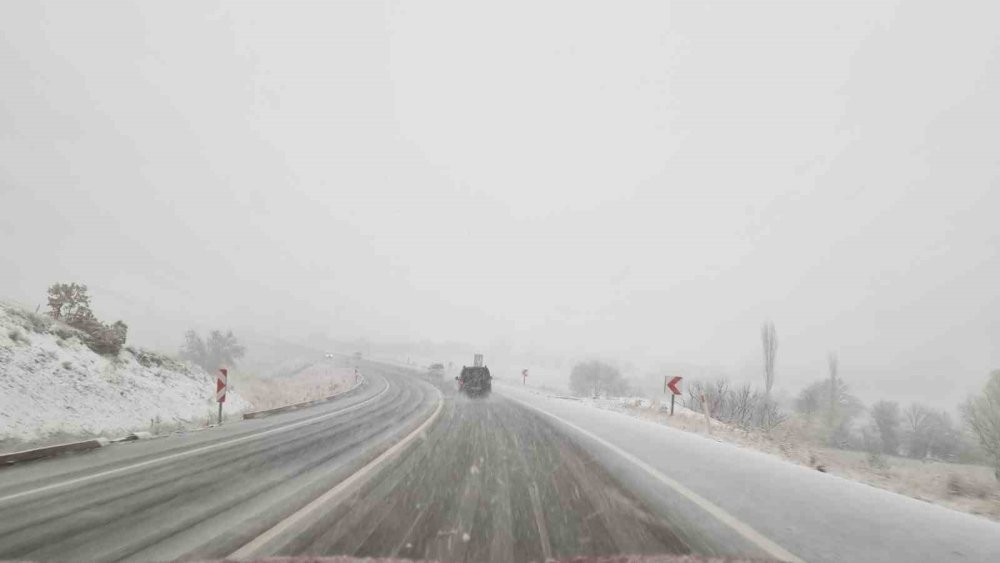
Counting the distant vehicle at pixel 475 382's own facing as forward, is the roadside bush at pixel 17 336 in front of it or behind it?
behind

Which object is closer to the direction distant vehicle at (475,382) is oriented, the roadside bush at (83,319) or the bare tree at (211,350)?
the bare tree

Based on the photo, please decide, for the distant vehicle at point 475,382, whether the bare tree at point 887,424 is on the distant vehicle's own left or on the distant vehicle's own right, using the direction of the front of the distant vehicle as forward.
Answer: on the distant vehicle's own right

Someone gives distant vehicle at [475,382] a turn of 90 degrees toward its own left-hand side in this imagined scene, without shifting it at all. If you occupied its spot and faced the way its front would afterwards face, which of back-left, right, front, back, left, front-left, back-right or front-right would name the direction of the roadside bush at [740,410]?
back

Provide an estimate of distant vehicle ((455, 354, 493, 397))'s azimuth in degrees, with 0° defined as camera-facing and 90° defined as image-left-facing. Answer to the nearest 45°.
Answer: approximately 180°

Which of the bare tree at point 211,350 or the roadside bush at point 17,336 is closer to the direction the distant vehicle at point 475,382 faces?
the bare tree

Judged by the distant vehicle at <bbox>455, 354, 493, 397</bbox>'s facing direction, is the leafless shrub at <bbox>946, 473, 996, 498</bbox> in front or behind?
behind

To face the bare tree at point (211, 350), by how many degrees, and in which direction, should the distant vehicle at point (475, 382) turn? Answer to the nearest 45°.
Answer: approximately 45° to its left
